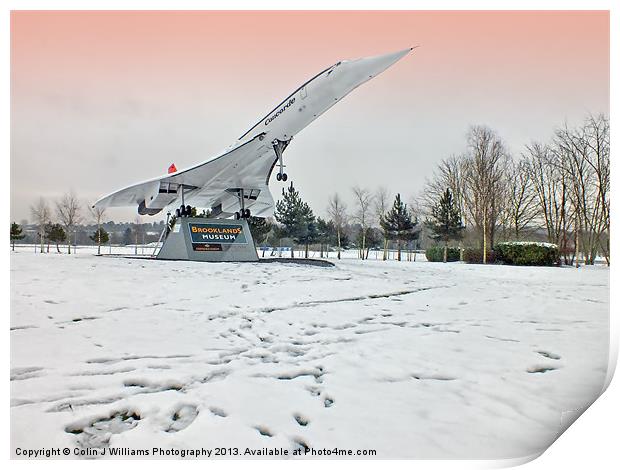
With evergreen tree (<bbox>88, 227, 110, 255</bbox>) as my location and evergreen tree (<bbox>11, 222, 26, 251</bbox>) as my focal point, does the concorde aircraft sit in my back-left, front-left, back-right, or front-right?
back-left

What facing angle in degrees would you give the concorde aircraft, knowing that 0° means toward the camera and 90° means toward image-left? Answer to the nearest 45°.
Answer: approximately 315°

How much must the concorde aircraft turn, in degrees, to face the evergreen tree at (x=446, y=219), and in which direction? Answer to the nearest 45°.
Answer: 0° — it already faces it

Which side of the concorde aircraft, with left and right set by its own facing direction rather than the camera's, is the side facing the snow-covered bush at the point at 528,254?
front
